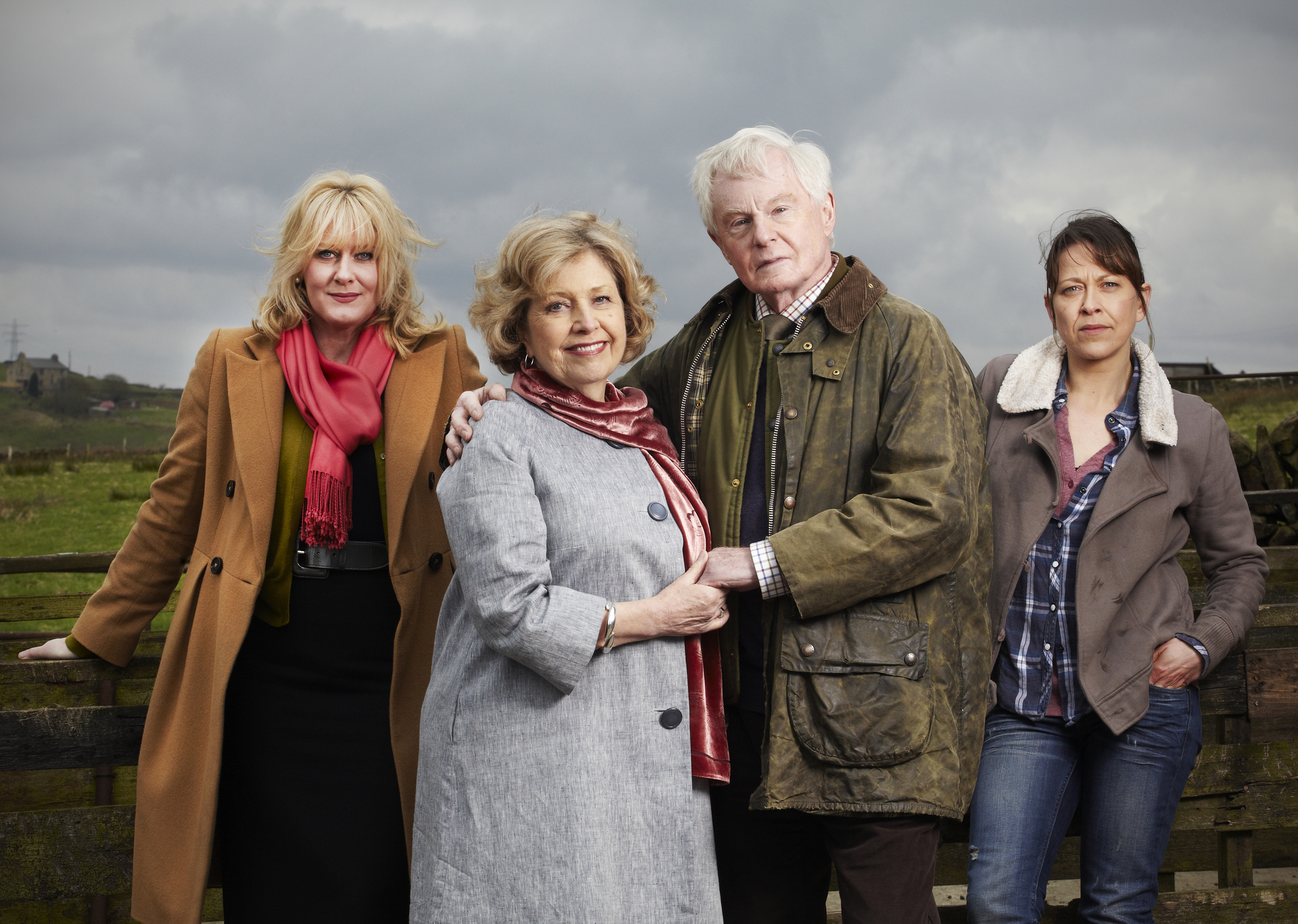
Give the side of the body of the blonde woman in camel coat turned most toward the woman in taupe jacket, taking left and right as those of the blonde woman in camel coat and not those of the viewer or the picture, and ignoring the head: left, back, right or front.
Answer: left

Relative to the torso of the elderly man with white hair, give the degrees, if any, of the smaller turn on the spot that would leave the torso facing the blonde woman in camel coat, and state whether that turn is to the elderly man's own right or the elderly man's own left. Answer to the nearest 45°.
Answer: approximately 45° to the elderly man's own right

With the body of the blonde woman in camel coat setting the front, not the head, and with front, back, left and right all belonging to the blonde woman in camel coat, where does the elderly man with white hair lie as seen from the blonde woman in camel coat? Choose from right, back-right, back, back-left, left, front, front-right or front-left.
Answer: front-left

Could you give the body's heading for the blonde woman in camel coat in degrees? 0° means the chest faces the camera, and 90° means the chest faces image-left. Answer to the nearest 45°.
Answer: approximately 0°

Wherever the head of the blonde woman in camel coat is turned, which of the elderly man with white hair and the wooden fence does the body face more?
the elderly man with white hair

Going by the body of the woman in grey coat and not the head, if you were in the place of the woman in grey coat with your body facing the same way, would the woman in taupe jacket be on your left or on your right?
on your left
